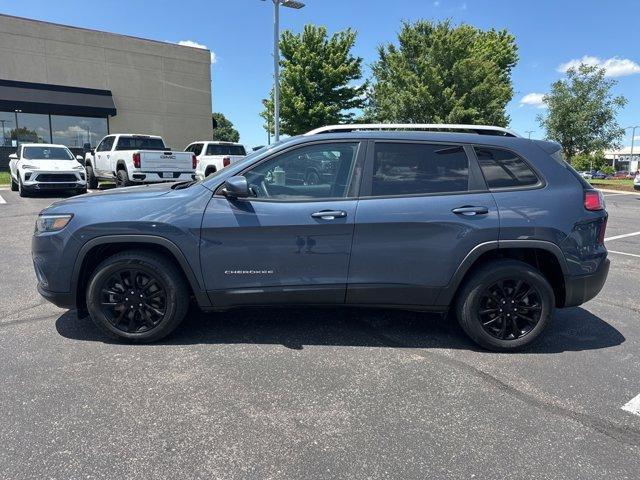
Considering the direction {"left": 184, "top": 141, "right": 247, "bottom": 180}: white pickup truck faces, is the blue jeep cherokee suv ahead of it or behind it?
behind

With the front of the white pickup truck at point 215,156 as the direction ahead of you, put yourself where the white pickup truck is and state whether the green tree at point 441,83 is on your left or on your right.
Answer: on your right

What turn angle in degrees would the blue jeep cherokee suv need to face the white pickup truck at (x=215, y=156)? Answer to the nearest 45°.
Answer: approximately 90° to its right

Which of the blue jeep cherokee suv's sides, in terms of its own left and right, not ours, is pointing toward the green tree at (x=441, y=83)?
right

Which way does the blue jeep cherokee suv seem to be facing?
to the viewer's left

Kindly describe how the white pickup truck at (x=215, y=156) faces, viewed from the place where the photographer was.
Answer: facing away from the viewer and to the left of the viewer

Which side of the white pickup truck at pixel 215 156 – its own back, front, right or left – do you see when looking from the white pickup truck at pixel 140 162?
left

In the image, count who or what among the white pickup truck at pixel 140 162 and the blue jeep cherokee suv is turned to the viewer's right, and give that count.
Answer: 0

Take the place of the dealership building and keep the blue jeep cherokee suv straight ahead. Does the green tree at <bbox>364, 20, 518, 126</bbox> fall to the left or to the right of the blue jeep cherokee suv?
left

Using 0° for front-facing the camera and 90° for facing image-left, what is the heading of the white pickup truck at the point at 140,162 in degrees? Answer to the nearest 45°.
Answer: approximately 135°

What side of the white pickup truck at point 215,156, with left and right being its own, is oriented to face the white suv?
left

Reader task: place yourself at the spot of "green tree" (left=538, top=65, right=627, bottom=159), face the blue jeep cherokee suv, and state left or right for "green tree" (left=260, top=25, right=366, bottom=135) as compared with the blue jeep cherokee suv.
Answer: right

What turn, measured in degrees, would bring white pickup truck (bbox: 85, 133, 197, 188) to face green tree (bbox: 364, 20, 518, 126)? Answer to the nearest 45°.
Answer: approximately 90° to its right
